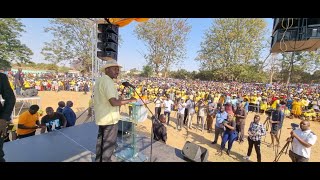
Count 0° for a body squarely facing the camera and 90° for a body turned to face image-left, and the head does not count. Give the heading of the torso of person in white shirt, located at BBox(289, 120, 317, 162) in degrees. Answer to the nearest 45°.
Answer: approximately 45°

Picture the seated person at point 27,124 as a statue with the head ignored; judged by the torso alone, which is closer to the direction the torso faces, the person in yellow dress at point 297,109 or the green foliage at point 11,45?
the person in yellow dress

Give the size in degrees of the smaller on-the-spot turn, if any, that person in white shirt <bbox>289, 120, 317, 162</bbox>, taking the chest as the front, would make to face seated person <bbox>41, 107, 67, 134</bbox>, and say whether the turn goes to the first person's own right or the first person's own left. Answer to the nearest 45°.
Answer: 0° — they already face them

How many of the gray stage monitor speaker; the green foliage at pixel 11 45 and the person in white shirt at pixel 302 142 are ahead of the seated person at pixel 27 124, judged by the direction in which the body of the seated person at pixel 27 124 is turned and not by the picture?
2

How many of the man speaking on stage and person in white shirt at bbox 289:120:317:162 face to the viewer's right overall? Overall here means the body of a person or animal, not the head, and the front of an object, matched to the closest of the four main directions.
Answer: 1

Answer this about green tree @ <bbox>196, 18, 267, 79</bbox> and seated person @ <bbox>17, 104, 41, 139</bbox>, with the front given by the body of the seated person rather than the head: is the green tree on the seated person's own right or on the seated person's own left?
on the seated person's own left

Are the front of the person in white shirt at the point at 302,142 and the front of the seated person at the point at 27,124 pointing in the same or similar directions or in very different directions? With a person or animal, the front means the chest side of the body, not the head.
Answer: very different directions

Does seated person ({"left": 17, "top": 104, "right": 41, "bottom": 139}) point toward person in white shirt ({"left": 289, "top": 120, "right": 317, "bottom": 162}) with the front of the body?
yes

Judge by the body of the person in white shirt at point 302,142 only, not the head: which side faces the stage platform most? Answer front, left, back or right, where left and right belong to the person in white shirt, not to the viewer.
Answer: front

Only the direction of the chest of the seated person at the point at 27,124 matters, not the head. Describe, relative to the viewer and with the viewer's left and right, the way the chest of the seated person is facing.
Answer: facing the viewer and to the right of the viewer

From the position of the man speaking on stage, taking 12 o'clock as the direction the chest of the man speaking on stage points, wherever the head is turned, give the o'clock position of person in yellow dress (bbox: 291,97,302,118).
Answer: The person in yellow dress is roughly at 11 o'clock from the man speaking on stage.

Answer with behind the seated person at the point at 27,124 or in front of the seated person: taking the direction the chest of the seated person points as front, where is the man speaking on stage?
in front

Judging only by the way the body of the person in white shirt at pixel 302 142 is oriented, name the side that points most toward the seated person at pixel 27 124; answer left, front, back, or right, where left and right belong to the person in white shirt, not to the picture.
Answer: front

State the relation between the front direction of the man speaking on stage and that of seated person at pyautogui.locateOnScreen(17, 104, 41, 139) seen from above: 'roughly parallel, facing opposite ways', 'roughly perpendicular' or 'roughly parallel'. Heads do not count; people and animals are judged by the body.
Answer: roughly parallel

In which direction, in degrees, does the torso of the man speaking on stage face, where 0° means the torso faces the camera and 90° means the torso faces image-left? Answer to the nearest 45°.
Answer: approximately 270°
